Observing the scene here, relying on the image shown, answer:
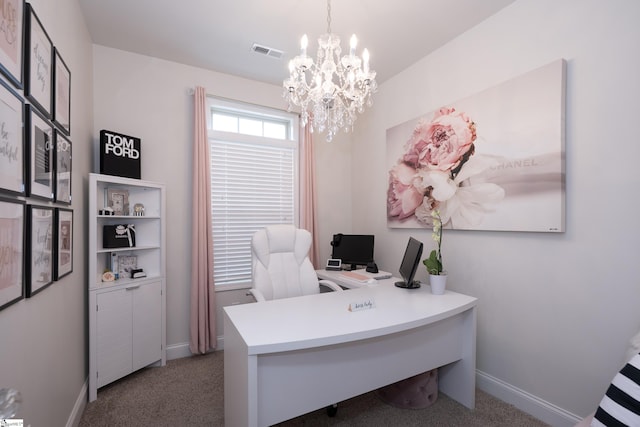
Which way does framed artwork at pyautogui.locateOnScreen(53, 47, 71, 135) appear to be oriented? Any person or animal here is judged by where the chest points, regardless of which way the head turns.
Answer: to the viewer's right

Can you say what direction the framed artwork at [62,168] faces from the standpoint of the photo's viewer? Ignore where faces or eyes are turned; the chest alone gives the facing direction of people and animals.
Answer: facing to the right of the viewer

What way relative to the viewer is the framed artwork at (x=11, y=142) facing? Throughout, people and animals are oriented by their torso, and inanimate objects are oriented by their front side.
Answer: to the viewer's right

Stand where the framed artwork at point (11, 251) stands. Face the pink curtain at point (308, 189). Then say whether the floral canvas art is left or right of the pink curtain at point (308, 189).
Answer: right

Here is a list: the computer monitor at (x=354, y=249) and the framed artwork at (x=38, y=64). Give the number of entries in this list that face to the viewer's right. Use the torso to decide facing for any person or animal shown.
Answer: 1

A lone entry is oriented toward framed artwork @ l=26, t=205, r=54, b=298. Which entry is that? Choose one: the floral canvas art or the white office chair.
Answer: the floral canvas art

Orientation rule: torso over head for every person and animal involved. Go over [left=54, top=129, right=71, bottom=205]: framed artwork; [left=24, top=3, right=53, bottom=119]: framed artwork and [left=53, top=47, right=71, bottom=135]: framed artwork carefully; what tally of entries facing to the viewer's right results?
3

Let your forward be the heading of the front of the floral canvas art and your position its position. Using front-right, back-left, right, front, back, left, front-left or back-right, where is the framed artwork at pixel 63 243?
front

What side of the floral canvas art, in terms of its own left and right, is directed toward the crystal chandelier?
front
